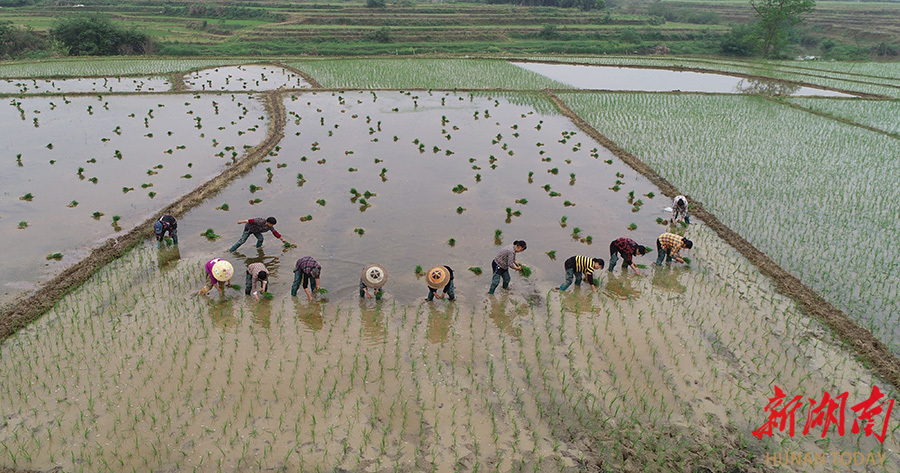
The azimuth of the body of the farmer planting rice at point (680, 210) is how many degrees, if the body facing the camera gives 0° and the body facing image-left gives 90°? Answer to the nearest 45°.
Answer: approximately 0°

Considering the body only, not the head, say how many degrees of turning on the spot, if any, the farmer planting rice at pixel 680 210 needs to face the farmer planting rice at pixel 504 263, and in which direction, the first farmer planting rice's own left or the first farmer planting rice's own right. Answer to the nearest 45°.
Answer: approximately 45° to the first farmer planting rice's own right

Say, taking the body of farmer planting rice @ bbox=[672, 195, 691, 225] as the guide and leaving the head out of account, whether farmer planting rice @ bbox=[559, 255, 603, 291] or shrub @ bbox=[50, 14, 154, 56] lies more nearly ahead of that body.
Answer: the farmer planting rice
